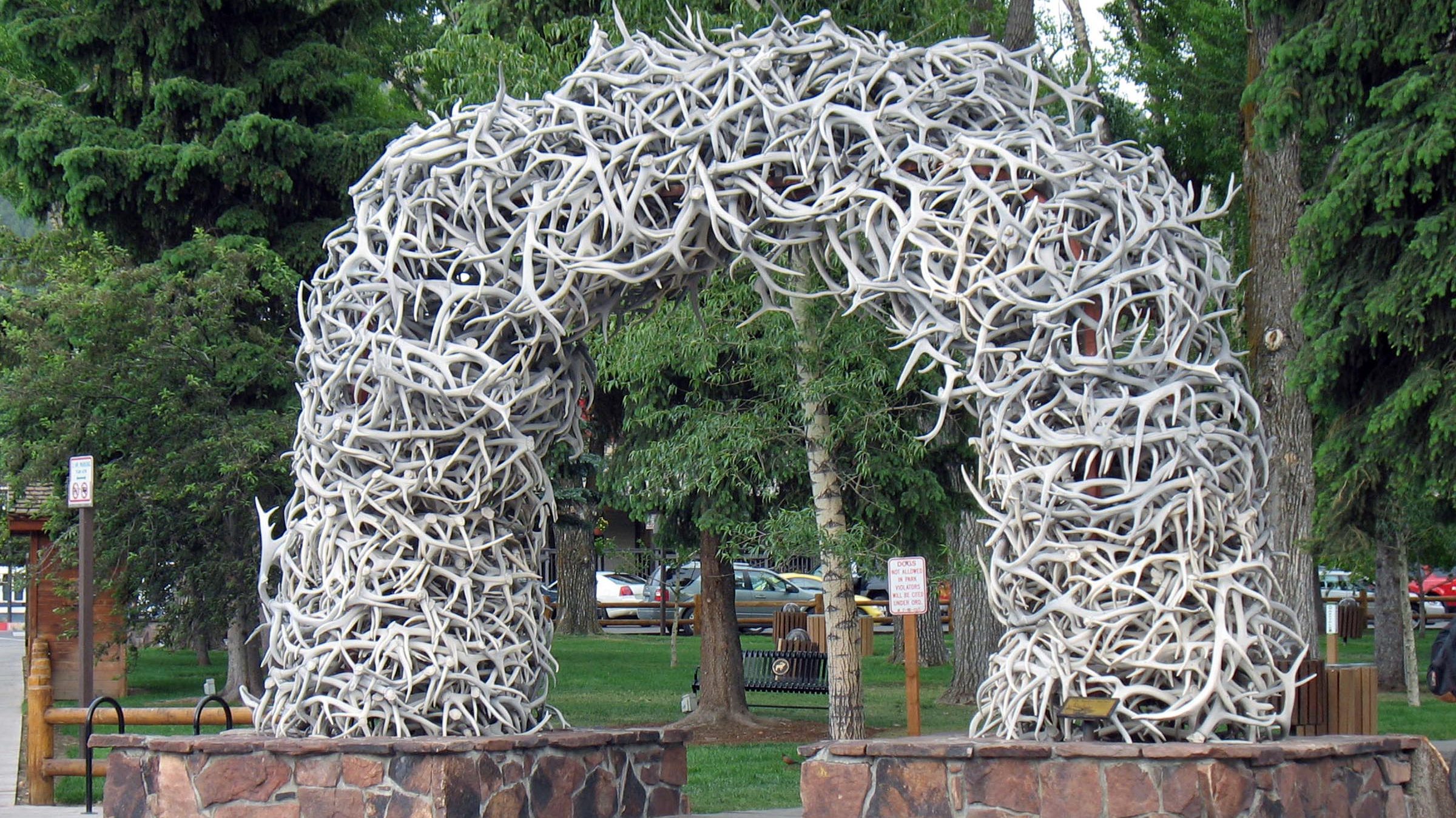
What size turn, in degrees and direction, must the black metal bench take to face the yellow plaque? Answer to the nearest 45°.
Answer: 0° — it already faces it

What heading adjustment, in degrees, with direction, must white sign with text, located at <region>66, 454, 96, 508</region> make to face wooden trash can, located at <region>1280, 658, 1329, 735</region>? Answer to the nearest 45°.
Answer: approximately 45° to its left

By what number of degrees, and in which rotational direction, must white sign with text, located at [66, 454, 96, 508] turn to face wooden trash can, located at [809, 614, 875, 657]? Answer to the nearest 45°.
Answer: approximately 135° to its left

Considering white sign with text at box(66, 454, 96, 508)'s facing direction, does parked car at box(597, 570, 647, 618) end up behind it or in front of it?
behind
